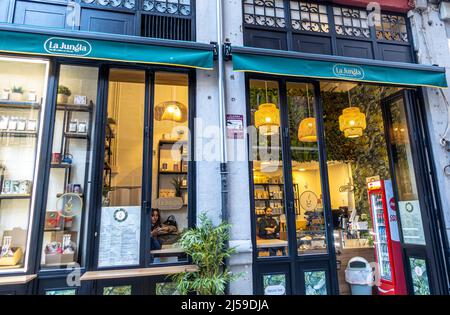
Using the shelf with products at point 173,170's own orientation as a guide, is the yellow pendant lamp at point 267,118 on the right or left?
on its left

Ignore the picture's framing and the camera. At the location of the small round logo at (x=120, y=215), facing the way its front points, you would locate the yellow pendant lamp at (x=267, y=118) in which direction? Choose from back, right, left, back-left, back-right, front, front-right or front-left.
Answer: left

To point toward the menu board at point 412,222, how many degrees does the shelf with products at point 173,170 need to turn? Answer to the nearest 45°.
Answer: approximately 90° to its left

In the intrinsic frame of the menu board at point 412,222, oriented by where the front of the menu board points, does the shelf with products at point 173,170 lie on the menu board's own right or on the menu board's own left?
on the menu board's own right

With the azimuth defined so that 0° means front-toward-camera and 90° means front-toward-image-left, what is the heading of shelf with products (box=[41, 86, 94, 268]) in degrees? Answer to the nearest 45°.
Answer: approximately 0°

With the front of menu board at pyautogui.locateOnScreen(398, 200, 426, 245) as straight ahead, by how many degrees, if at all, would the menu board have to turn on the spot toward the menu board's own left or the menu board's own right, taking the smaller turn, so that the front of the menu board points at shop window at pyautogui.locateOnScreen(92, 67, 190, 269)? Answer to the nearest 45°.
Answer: approximately 45° to the menu board's own right
